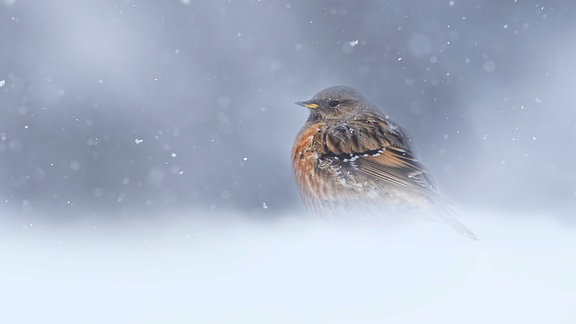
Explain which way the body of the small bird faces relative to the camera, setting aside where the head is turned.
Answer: to the viewer's left
